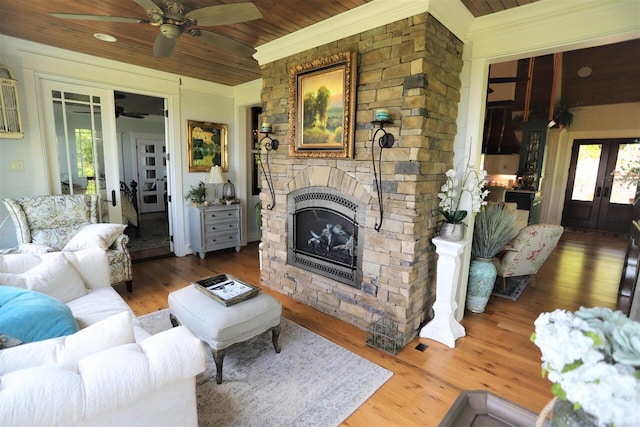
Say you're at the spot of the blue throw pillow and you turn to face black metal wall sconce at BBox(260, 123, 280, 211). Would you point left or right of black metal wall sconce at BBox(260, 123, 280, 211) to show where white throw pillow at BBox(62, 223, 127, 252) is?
left

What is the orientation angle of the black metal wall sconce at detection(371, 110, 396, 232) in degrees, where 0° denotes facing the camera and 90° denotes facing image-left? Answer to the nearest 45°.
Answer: approximately 45°

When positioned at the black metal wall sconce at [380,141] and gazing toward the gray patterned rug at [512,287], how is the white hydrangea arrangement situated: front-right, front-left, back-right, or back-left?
back-right

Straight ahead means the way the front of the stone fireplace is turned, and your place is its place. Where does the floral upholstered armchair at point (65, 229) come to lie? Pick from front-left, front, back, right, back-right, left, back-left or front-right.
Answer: front-right

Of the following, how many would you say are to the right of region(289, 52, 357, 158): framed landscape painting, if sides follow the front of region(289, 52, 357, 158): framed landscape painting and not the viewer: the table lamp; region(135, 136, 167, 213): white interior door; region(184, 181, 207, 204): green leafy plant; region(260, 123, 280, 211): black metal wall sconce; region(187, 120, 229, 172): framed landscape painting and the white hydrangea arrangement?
5

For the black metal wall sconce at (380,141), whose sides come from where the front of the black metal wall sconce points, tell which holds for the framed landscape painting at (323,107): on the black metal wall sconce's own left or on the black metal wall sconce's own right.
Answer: on the black metal wall sconce's own right

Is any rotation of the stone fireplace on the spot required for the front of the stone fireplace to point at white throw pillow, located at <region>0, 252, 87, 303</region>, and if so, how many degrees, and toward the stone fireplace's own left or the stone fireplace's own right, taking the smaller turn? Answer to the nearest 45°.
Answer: approximately 45° to the stone fireplace's own right

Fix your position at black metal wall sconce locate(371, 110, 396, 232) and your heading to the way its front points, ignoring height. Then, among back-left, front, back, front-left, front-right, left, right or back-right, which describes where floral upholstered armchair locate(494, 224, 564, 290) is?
back

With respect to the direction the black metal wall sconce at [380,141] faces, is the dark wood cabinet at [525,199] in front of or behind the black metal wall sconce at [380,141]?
behind

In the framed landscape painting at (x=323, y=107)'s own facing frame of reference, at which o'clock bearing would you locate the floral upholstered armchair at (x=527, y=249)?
The floral upholstered armchair is roughly at 7 o'clock from the framed landscape painting.
